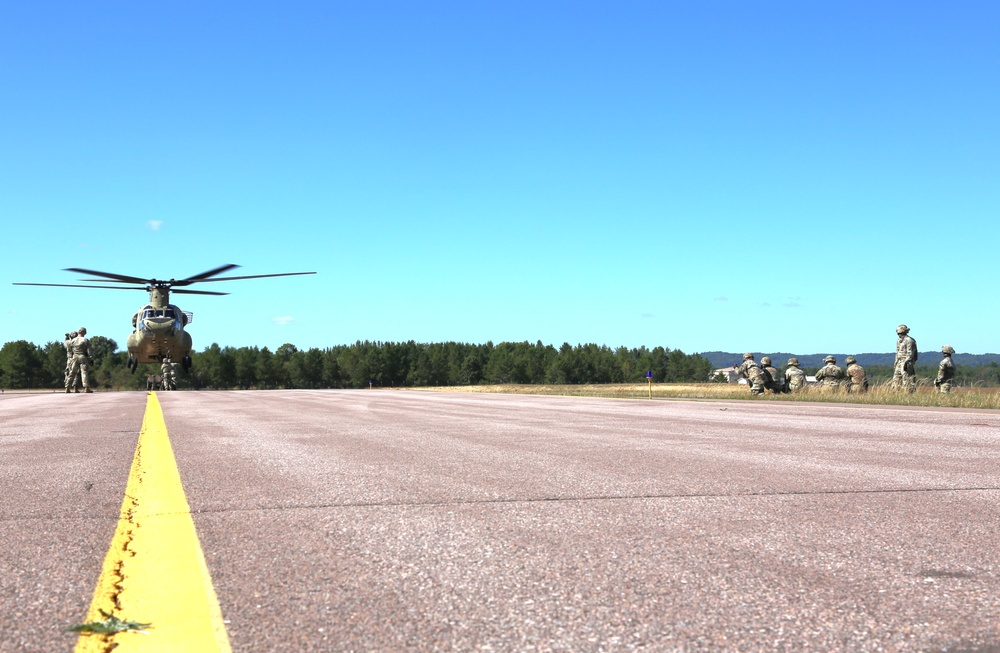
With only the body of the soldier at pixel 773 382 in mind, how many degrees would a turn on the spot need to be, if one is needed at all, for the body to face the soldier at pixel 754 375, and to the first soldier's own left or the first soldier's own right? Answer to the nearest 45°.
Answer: approximately 45° to the first soldier's own left

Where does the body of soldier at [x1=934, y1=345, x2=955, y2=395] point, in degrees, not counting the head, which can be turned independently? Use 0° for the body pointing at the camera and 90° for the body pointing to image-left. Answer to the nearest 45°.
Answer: approximately 90°

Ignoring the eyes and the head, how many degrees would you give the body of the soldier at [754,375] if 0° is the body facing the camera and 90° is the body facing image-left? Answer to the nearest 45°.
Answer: approximately 90°

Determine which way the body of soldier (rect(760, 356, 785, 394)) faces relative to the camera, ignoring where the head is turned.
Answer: to the viewer's left

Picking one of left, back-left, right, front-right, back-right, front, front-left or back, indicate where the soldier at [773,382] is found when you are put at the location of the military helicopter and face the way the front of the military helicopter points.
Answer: front-left

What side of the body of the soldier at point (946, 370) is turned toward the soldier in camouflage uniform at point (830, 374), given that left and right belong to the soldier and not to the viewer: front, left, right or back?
front

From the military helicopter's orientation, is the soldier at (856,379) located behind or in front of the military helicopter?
in front

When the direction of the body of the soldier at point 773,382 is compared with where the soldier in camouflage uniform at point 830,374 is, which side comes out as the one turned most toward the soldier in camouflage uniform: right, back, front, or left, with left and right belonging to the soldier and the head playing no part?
back

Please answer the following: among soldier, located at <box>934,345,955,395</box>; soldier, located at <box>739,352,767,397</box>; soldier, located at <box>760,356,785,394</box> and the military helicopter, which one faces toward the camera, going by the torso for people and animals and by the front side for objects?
the military helicopter
